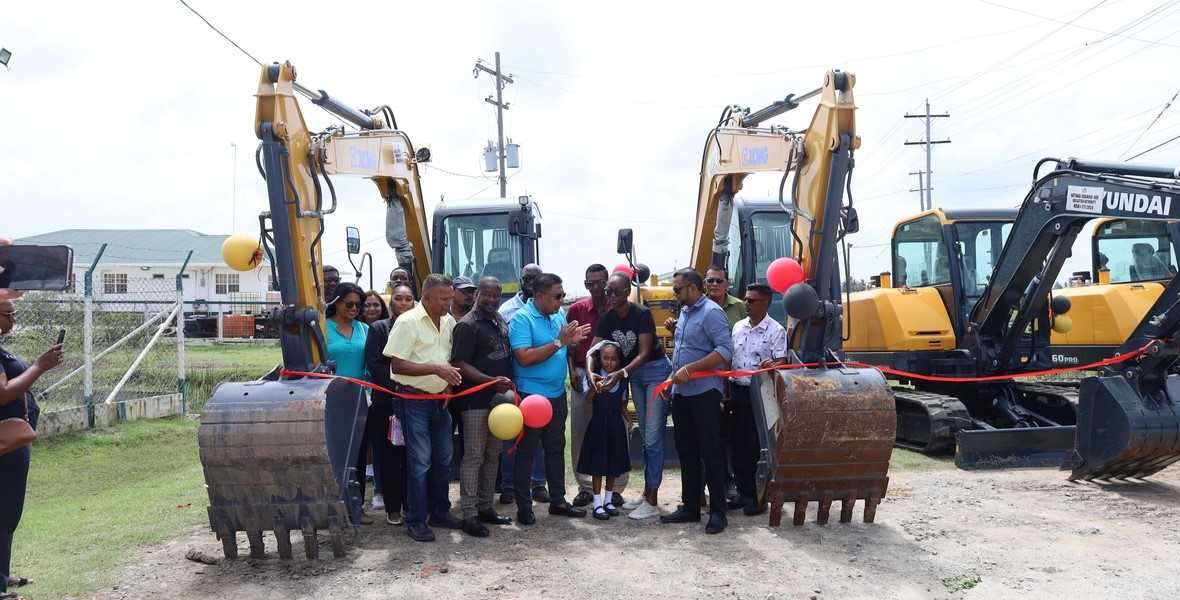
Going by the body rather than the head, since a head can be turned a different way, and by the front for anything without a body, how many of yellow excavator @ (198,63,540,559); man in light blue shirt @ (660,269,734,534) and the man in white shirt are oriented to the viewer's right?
0

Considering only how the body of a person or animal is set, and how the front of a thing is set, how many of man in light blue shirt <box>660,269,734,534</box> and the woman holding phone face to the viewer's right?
1

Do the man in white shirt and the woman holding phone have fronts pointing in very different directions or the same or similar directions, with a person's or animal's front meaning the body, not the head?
very different directions

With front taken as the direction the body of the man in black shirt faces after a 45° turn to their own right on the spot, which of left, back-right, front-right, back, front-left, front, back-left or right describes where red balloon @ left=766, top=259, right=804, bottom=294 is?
left

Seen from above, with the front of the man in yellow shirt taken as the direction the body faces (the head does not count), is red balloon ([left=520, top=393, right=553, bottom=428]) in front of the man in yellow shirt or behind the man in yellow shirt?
in front

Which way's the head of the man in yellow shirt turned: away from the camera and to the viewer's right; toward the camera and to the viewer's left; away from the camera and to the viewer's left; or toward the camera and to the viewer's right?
toward the camera and to the viewer's right

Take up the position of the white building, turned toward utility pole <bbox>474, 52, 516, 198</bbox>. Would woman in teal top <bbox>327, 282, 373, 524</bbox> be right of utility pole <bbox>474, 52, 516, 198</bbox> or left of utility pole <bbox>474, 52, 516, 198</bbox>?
right

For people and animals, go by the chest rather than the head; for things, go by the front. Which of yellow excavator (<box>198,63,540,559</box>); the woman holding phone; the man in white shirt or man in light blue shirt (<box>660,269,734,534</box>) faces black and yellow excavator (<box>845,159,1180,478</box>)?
the woman holding phone

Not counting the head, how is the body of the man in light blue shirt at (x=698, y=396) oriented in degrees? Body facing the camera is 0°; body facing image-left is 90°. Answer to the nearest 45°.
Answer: approximately 45°

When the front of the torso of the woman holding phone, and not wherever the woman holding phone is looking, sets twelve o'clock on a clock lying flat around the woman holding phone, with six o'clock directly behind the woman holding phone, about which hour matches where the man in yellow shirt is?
The man in yellow shirt is roughly at 12 o'clock from the woman holding phone.

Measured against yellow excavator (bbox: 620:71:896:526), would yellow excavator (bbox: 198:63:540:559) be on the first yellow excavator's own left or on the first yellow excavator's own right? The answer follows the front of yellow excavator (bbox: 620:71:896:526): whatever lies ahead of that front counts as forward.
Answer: on the first yellow excavator's own right

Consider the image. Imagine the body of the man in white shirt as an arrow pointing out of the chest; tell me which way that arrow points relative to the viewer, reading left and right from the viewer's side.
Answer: facing the viewer and to the left of the viewer

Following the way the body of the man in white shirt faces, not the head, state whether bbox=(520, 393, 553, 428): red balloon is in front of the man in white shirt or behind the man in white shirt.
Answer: in front

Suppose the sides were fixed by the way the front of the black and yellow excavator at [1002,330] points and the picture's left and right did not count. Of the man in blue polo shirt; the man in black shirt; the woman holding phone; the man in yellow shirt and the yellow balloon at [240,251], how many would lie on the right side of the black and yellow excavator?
5

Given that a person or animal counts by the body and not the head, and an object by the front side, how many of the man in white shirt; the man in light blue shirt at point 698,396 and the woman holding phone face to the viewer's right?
1

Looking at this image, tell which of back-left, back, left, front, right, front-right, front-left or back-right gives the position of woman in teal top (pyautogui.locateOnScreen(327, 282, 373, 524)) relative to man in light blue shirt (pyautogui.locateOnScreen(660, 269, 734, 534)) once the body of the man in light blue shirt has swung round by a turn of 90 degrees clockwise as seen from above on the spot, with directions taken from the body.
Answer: front-left

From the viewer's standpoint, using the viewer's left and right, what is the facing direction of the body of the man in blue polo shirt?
facing the viewer and to the right of the viewer
